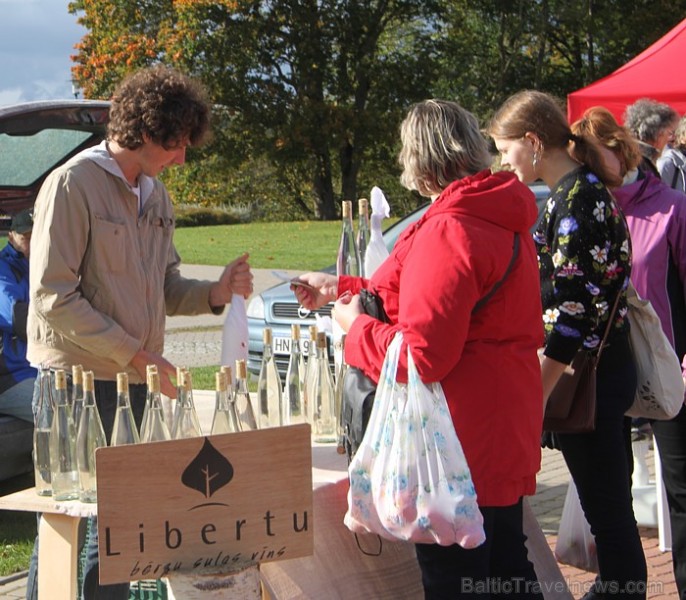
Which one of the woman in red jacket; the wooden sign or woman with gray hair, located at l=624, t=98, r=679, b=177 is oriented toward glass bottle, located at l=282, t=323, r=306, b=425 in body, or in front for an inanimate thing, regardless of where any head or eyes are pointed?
the woman in red jacket

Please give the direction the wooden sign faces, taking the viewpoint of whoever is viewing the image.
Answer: facing the viewer

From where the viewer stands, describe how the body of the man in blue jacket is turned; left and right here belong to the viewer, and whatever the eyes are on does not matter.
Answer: facing the viewer and to the right of the viewer

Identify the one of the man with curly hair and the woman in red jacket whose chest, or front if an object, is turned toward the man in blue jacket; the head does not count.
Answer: the woman in red jacket

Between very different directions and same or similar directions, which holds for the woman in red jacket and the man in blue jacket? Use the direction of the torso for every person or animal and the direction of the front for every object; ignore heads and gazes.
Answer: very different directions

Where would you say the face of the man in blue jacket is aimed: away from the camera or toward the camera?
toward the camera

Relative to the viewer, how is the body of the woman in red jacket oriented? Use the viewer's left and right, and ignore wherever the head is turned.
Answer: facing away from the viewer and to the left of the viewer

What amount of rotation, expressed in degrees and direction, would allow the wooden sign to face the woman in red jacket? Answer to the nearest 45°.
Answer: approximately 90° to its left

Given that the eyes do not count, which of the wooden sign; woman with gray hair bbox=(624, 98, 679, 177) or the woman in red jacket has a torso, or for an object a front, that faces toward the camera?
the wooden sign

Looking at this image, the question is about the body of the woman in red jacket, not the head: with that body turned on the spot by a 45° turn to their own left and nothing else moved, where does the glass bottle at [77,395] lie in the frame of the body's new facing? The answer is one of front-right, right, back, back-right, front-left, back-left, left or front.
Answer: front

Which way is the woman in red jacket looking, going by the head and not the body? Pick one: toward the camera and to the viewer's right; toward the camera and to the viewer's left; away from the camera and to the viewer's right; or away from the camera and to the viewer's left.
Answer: away from the camera and to the viewer's left
